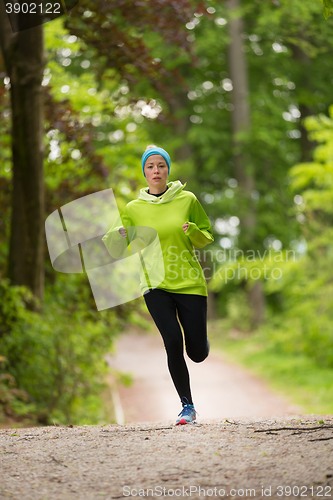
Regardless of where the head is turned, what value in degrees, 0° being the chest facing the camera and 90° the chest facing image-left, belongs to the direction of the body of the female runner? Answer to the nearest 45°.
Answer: approximately 0°

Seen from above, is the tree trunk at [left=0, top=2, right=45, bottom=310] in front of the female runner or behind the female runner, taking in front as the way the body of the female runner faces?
behind

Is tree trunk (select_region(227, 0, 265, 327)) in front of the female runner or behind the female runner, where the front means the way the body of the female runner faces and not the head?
behind
